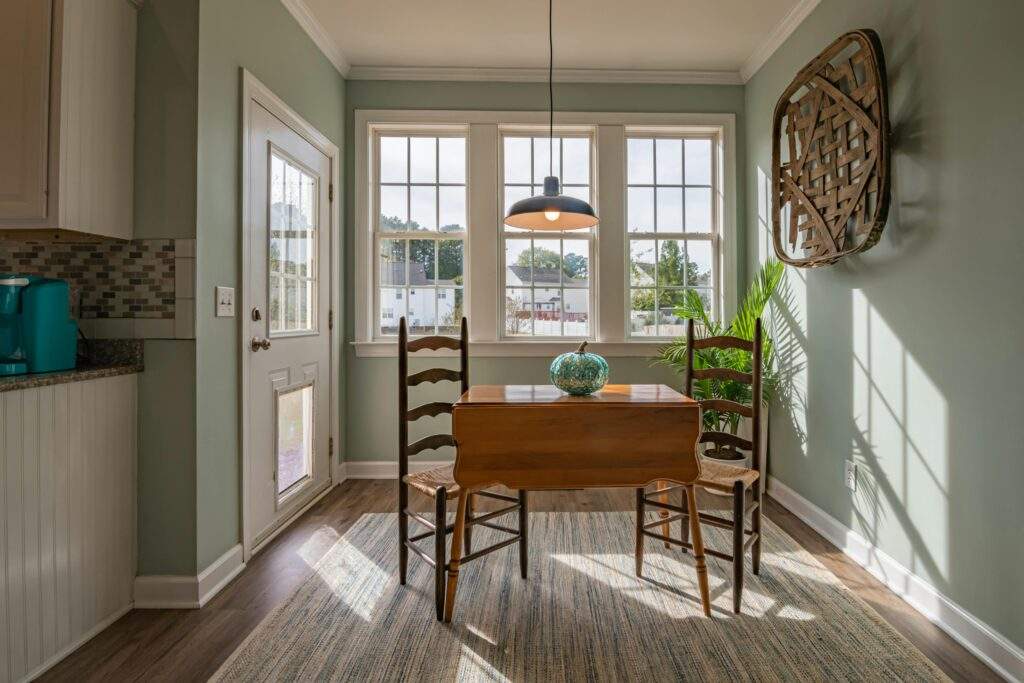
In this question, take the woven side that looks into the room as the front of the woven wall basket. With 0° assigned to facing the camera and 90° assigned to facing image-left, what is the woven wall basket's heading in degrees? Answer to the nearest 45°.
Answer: approximately 45°

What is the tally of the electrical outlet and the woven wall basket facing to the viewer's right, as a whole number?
0

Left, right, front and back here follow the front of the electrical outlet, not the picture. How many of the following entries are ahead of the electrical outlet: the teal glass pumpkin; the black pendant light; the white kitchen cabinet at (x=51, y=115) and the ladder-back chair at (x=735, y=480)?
4

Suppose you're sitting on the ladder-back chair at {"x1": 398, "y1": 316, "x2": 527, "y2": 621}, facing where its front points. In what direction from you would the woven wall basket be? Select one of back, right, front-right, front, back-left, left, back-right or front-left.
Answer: front-left

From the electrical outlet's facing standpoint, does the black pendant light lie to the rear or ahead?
ahead

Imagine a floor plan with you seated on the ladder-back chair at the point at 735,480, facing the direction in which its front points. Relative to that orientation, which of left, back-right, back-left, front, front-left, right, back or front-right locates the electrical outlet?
back

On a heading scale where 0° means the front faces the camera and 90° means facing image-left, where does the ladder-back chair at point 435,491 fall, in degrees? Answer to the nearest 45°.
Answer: approximately 315°

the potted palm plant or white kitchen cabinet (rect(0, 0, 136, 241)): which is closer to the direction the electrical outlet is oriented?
the white kitchen cabinet

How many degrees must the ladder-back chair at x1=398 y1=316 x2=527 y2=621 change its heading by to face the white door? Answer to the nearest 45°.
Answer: approximately 180°

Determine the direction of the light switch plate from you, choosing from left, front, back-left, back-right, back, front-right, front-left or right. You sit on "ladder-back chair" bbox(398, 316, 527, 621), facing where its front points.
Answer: back-right

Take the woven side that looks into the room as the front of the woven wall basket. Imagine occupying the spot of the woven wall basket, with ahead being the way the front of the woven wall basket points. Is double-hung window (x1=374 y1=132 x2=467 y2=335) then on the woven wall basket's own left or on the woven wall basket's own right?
on the woven wall basket's own right
